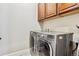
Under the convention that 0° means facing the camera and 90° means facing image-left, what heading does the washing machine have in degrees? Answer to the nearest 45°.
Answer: approximately 45°
